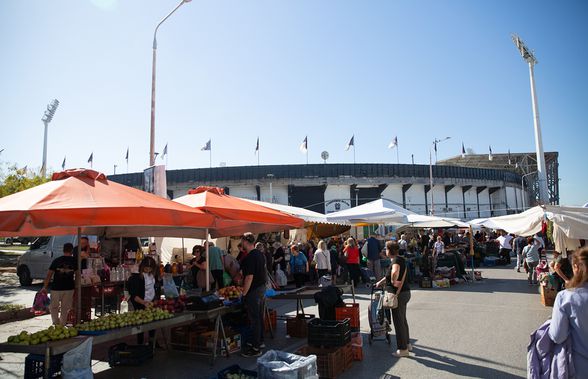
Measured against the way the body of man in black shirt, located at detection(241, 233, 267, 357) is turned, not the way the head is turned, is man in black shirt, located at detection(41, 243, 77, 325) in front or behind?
in front

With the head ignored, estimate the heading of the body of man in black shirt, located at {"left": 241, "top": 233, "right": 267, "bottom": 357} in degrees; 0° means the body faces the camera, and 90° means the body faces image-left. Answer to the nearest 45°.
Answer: approximately 90°

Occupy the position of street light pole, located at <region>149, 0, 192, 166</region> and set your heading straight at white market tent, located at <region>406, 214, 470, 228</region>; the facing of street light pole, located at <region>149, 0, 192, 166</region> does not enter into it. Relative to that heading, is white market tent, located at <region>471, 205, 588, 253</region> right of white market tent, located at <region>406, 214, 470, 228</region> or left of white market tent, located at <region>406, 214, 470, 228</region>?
right

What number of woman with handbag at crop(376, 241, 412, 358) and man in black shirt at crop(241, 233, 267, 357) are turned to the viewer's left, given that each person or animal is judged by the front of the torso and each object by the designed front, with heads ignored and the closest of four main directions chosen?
2

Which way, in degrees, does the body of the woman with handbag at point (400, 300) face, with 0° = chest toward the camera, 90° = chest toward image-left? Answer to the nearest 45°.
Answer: approximately 90°

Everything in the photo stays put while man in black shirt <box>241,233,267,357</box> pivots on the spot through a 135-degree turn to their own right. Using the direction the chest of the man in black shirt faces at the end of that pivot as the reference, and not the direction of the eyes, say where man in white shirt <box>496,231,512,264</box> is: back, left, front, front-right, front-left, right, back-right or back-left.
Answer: front

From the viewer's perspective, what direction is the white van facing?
to the viewer's left

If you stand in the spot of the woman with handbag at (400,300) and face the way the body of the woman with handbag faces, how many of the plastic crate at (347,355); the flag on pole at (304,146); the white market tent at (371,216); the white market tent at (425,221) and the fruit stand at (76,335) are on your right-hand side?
3

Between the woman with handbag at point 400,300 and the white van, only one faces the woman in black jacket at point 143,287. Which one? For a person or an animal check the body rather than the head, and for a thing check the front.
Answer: the woman with handbag

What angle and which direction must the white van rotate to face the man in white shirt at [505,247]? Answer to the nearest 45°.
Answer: approximately 180°
